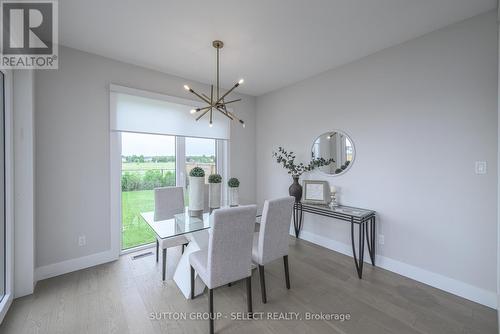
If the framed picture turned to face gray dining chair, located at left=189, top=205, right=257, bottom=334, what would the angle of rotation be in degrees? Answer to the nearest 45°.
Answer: approximately 45° to its left

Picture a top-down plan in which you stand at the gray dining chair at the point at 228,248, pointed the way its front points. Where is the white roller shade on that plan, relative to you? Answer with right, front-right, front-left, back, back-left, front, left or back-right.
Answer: front

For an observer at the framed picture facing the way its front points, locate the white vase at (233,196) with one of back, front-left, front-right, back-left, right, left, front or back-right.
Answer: front

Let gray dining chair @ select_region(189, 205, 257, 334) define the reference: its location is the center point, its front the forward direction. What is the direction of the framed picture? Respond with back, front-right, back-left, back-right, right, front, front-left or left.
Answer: right

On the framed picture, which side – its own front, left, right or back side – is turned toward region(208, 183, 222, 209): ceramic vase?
front

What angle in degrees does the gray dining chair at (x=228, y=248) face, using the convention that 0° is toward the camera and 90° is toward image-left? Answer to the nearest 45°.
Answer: approximately 135°

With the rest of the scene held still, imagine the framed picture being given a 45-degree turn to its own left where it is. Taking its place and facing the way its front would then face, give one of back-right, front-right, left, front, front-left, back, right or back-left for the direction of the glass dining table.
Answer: front-right

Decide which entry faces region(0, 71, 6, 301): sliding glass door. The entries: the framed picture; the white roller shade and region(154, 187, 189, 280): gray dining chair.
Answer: the framed picture

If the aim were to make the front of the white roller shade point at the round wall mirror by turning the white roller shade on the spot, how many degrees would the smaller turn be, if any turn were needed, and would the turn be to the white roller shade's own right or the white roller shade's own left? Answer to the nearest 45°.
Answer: approximately 45° to the white roller shade's own left

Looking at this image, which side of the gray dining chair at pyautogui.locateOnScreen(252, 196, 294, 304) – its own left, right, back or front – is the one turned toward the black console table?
right

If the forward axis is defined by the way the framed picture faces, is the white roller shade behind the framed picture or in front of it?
in front

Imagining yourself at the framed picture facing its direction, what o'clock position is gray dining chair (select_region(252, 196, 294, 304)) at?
The gray dining chair is roughly at 11 o'clock from the framed picture.

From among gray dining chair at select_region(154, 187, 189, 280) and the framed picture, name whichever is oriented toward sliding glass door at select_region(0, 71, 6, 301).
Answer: the framed picture

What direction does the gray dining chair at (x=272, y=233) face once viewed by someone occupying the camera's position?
facing away from the viewer and to the left of the viewer

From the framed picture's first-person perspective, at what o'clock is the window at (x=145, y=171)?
The window is roughly at 1 o'clock from the framed picture.

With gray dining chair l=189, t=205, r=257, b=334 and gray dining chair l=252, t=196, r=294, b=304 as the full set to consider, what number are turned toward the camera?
0

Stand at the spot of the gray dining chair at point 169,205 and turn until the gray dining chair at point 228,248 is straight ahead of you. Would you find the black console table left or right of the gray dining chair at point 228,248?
left

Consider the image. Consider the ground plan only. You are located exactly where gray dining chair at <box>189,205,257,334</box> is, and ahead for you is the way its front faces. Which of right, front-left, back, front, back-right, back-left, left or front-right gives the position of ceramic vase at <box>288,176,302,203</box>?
right
